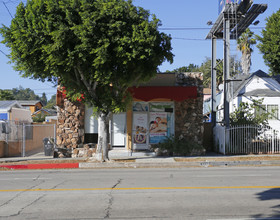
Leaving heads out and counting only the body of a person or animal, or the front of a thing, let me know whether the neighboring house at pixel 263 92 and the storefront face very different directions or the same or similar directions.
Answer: same or similar directions

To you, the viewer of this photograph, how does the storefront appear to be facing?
facing the viewer

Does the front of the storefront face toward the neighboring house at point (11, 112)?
no

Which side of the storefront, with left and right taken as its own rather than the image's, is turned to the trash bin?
right

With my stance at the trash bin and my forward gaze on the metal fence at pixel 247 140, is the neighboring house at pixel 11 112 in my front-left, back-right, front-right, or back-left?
back-left

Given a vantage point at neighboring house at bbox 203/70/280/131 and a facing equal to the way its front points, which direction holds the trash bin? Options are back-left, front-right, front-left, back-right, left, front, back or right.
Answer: front-right

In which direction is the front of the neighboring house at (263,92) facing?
toward the camera

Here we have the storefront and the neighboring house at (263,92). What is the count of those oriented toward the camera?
2

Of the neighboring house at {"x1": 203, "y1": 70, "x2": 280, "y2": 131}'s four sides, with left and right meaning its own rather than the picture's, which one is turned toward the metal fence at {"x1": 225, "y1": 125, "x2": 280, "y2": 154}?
front

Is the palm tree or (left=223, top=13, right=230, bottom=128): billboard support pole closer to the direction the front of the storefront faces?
the billboard support pole

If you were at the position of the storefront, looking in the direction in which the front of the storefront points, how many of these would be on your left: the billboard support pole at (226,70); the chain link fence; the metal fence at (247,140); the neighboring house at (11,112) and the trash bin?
2
